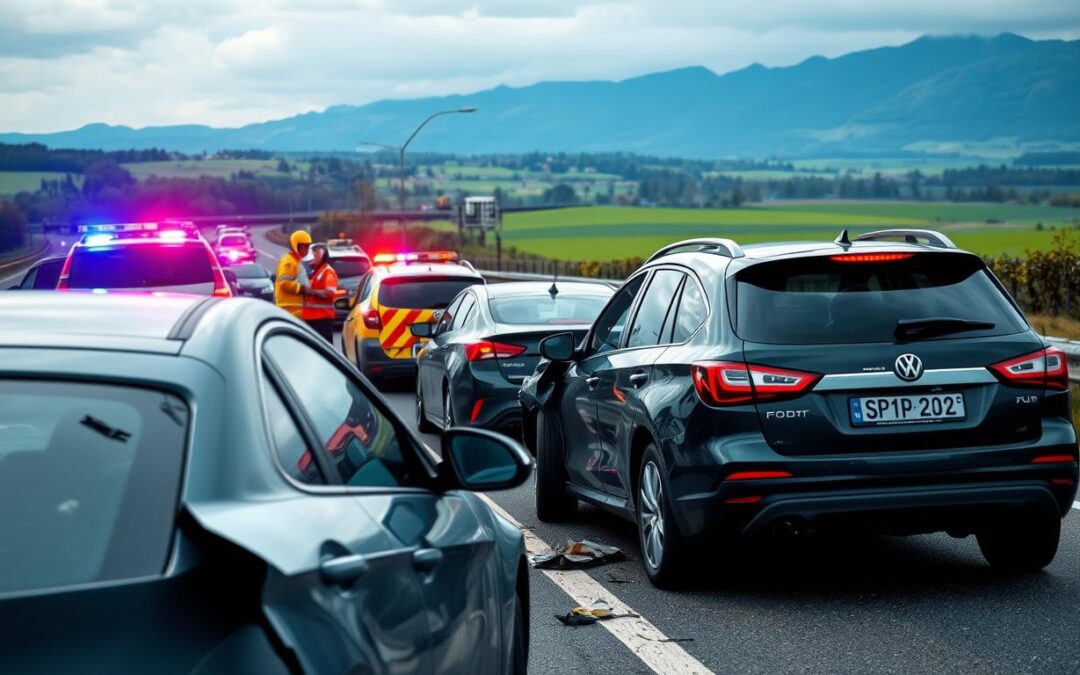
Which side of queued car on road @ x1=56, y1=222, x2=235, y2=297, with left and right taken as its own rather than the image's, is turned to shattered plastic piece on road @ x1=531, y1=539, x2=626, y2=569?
back

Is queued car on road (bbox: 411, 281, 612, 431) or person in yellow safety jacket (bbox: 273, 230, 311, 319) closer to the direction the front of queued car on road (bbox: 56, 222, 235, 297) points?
the person in yellow safety jacket

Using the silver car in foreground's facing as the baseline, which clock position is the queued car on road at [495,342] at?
The queued car on road is roughly at 11 o'clock from the silver car in foreground.

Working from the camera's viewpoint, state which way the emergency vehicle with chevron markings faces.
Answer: facing away from the viewer and to the left of the viewer

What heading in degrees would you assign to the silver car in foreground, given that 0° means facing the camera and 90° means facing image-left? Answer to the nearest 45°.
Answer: approximately 225°

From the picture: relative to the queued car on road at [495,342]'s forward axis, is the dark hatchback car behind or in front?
behind

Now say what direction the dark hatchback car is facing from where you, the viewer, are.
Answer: facing away from the viewer and to the left of the viewer

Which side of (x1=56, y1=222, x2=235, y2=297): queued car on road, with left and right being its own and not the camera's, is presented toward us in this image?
back
